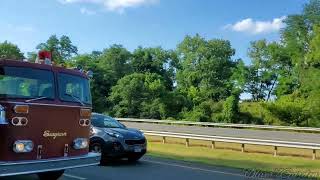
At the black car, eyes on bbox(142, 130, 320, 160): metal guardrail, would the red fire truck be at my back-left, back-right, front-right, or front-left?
back-right

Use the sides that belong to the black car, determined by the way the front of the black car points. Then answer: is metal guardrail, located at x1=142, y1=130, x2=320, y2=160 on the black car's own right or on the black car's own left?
on the black car's own left

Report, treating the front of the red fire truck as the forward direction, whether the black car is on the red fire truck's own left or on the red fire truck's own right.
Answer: on the red fire truck's own left

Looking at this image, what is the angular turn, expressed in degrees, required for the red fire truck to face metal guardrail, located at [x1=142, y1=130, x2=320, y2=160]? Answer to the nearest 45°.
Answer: approximately 90° to its left

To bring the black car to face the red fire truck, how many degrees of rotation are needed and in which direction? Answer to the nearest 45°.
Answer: approximately 45° to its right

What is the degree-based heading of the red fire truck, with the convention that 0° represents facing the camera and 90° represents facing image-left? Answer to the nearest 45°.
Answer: approximately 315°
